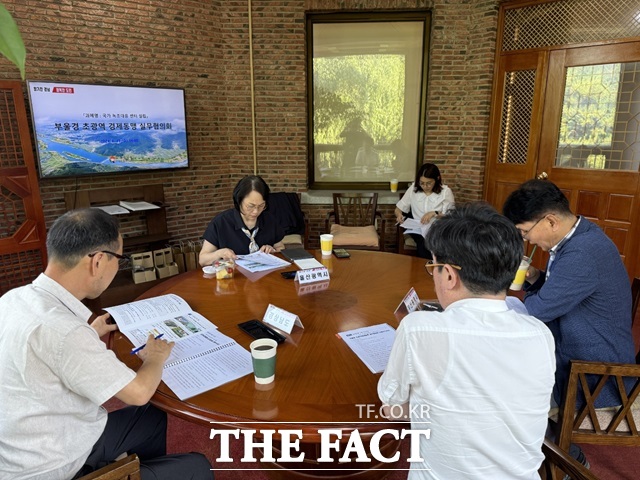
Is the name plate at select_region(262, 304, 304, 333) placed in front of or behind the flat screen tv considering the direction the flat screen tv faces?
in front

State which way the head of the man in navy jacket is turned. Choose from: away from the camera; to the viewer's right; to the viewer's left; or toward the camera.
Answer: to the viewer's left

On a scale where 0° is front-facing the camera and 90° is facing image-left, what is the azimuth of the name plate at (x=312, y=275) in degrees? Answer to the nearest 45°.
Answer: approximately 0°

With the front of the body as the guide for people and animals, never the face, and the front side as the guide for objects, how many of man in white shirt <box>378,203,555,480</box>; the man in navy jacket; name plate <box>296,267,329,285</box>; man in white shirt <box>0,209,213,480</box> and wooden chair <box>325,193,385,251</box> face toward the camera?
2

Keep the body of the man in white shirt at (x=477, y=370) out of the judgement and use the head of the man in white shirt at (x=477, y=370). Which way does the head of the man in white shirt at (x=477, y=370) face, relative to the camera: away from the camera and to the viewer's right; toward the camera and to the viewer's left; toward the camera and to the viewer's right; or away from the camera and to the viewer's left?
away from the camera and to the viewer's left

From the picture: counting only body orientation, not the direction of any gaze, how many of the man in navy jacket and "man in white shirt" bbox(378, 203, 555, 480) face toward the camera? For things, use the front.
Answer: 0

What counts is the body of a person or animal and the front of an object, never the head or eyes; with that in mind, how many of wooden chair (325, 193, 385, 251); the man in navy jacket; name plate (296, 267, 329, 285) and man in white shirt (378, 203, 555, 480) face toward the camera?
2

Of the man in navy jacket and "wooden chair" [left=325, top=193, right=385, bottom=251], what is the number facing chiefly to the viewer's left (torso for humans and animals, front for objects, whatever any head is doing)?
1

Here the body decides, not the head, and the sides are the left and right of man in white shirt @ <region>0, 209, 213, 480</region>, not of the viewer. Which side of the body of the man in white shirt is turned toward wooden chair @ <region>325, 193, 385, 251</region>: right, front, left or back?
front

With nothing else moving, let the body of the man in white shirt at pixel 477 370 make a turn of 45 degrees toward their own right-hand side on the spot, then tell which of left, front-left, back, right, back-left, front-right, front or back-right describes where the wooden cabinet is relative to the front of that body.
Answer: front-left

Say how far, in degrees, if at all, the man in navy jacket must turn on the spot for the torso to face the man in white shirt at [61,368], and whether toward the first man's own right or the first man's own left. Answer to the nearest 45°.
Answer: approximately 45° to the first man's own left

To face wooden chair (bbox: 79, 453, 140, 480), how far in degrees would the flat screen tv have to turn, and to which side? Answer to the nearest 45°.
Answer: approximately 45° to its right

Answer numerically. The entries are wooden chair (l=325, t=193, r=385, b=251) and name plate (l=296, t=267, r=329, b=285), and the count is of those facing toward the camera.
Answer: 2

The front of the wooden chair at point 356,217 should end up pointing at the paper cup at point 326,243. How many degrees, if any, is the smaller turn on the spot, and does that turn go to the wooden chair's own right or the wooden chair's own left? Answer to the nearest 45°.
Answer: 0° — it already faces it
